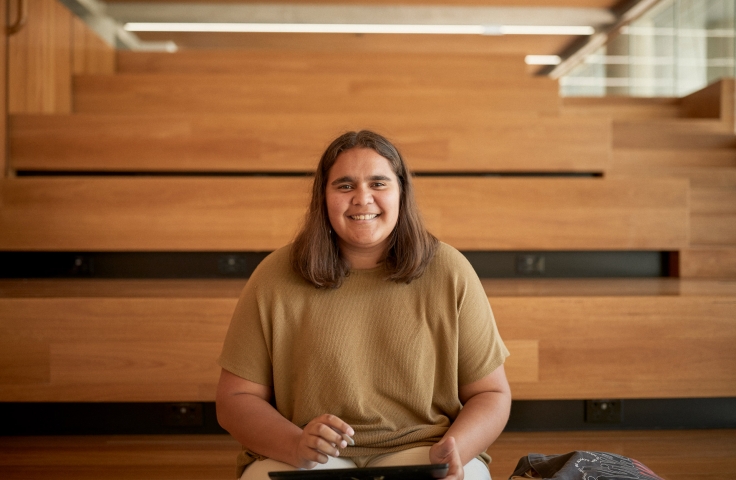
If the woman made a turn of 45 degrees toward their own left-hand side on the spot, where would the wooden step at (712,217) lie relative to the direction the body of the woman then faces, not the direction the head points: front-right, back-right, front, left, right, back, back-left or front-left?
left

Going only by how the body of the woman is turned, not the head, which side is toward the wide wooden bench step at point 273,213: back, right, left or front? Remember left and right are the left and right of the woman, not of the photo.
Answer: back

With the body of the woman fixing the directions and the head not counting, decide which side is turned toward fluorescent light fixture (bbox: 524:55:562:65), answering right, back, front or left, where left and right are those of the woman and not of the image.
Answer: back

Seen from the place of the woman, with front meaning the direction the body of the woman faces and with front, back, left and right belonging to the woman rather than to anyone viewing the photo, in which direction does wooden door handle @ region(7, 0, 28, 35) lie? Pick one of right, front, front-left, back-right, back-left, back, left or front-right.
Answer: back-right

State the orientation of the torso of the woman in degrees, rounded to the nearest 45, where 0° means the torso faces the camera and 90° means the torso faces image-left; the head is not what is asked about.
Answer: approximately 0°

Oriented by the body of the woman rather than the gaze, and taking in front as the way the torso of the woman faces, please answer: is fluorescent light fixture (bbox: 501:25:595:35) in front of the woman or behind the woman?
behind

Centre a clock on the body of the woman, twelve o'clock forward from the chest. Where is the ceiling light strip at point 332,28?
The ceiling light strip is roughly at 6 o'clock from the woman.

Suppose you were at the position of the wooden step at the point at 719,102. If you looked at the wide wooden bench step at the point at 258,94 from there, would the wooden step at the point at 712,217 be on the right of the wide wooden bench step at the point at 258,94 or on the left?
left

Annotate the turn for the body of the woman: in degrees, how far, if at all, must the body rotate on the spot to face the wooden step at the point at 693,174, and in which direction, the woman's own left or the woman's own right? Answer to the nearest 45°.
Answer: approximately 135° to the woman's own left

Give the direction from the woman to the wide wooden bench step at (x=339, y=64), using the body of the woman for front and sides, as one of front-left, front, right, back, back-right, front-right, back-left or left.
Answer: back

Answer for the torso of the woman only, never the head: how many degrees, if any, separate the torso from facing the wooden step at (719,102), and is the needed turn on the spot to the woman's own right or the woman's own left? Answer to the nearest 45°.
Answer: approximately 135° to the woman's own left

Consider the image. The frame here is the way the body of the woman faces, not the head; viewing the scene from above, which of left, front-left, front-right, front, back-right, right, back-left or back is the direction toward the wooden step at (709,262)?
back-left

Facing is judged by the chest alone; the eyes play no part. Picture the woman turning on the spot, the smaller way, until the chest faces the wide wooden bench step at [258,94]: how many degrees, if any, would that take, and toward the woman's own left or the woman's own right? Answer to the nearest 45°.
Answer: approximately 180°
